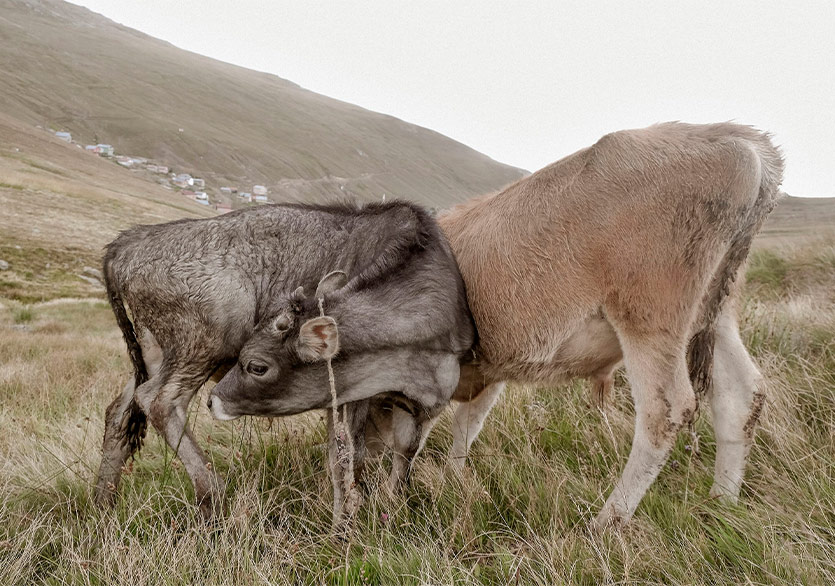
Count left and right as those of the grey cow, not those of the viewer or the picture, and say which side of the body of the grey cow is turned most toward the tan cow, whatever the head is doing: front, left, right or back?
front

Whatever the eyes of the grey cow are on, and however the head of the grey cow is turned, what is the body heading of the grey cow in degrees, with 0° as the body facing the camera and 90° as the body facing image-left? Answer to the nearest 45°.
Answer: approximately 270°
